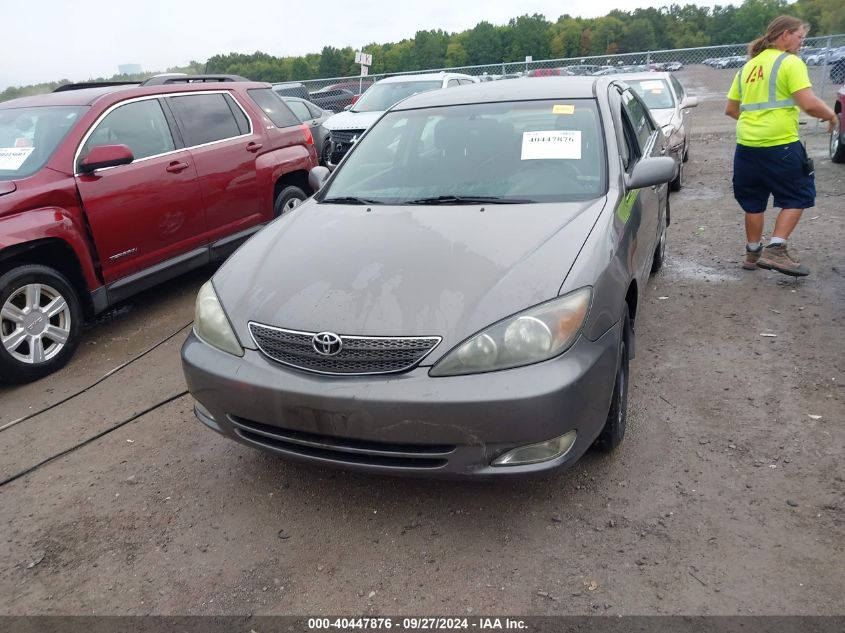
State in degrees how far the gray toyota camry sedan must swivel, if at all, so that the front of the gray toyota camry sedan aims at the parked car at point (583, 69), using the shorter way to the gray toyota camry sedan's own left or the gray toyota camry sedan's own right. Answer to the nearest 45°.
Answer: approximately 135° to the gray toyota camry sedan's own right

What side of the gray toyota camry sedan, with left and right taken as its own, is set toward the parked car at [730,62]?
back

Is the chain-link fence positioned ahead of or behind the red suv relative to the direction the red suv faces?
behind

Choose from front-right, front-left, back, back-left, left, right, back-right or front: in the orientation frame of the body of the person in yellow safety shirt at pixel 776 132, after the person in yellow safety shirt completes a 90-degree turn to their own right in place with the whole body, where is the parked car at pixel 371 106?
back

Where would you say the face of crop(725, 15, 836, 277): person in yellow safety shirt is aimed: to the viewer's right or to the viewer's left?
to the viewer's right

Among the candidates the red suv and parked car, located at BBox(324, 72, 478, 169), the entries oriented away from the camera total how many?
0

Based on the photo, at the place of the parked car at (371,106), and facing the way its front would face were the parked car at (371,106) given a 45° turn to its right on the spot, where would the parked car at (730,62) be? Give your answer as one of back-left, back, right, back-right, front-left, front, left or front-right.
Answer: back-right
